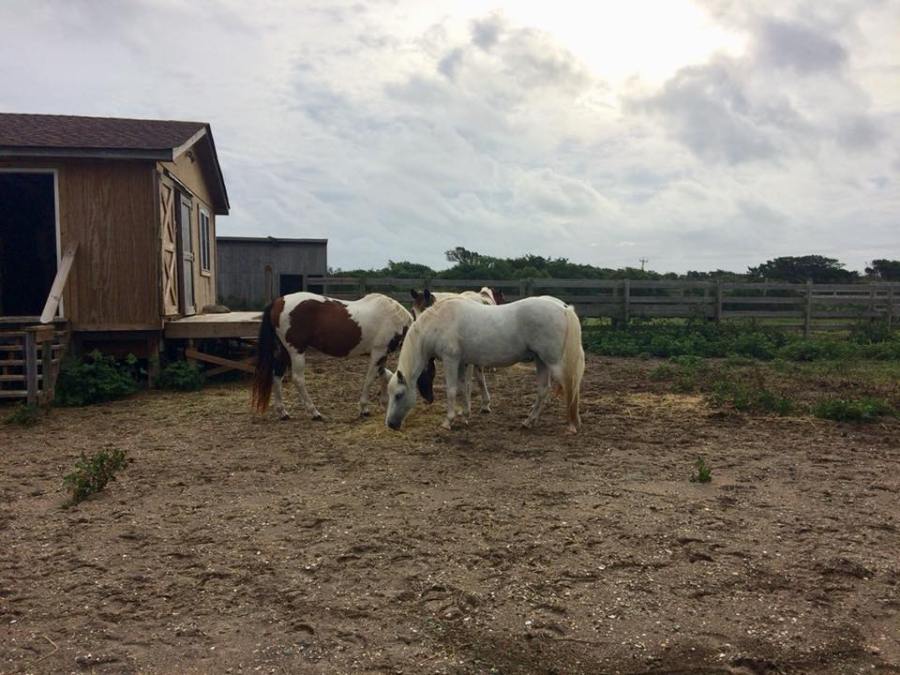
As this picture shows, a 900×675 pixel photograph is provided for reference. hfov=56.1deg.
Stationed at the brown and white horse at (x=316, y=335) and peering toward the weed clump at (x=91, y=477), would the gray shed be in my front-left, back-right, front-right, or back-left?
back-right

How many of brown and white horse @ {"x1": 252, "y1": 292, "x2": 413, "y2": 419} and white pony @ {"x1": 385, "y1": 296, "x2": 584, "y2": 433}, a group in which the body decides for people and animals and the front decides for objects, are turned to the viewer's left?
1

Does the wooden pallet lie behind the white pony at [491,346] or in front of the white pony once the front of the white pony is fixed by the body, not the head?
in front

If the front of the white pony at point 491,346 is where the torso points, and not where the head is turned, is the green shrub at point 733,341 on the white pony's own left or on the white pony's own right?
on the white pony's own right

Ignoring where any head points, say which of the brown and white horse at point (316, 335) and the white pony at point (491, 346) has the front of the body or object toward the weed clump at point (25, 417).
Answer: the white pony

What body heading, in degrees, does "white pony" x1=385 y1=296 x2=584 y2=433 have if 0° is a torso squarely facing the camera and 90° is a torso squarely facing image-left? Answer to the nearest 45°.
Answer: approximately 90°

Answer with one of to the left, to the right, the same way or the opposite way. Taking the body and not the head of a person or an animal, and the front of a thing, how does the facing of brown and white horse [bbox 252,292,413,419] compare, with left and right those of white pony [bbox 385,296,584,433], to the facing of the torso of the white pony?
the opposite way

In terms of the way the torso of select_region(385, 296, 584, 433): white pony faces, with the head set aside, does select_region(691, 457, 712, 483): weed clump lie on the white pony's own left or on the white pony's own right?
on the white pony's own left

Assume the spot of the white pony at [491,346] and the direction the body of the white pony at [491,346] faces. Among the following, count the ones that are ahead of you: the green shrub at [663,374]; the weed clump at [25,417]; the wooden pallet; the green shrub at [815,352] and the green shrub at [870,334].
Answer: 2

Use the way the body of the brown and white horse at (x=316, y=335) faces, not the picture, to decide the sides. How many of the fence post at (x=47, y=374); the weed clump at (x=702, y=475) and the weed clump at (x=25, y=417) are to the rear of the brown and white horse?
2

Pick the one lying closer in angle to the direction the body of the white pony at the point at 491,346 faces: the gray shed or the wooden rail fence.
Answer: the gray shed

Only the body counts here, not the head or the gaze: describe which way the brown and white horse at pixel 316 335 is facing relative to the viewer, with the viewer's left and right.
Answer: facing to the right of the viewer

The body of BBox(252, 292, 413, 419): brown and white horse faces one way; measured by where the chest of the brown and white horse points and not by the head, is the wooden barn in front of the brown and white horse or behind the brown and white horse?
behind

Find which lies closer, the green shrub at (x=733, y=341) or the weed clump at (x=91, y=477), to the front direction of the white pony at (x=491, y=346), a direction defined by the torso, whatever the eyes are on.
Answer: the weed clump
